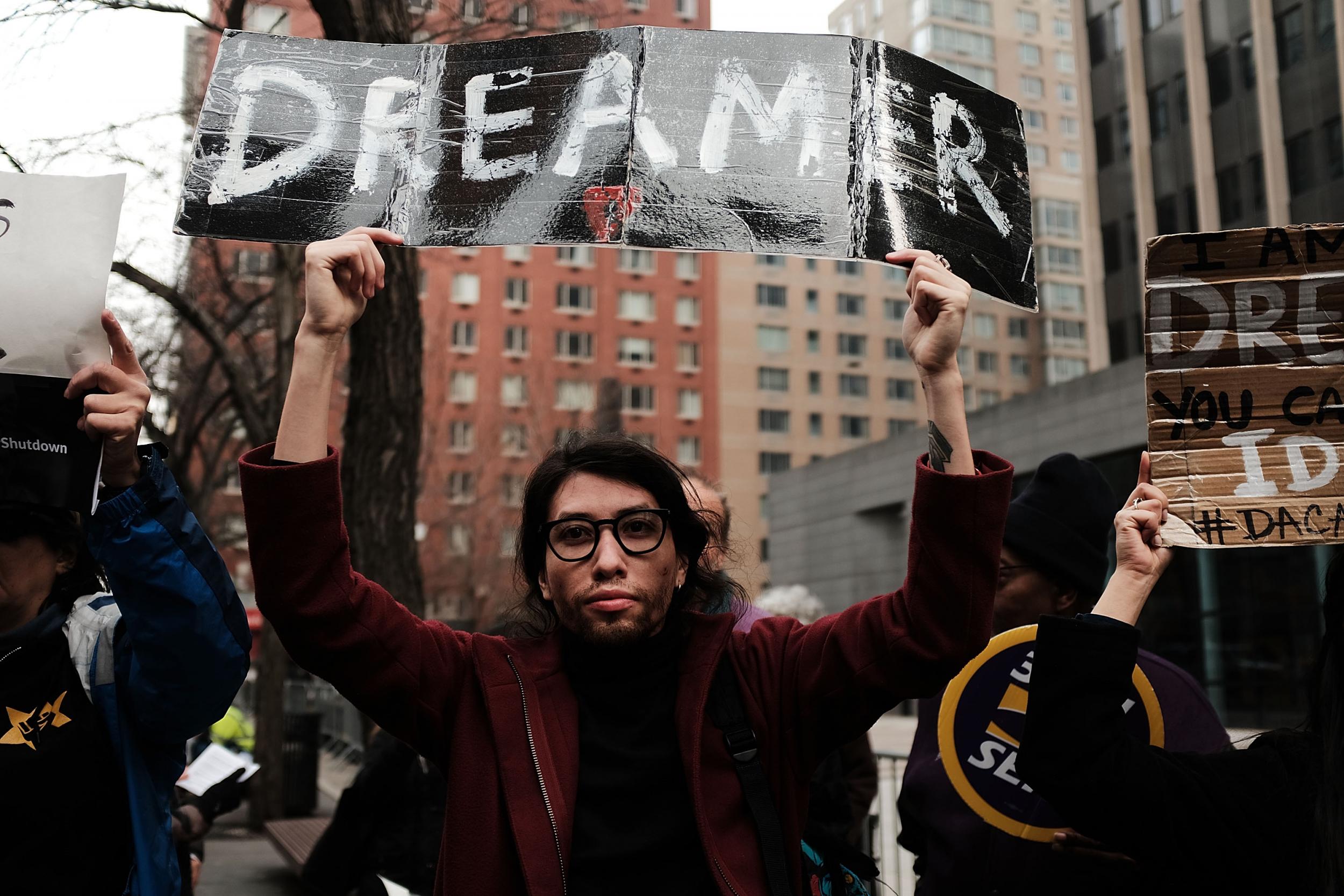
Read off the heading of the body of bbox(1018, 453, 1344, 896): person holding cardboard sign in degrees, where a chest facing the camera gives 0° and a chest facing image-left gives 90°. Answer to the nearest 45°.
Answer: approximately 0°

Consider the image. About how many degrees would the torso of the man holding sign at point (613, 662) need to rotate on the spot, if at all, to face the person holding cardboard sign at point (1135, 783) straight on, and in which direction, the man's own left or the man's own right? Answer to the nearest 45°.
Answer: approximately 90° to the man's own left

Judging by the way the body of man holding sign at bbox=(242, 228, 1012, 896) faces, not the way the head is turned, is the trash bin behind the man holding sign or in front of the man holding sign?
behind

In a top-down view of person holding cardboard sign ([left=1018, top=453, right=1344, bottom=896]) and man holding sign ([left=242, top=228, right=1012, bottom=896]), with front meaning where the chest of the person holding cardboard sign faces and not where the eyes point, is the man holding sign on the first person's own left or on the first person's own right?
on the first person's own right
